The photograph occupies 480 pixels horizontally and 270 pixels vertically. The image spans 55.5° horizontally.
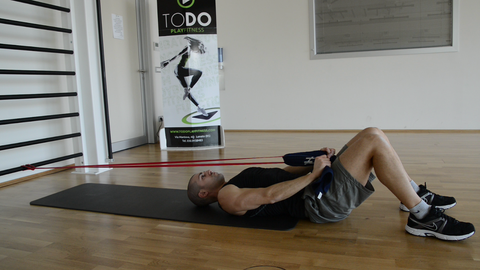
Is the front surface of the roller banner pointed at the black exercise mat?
yes

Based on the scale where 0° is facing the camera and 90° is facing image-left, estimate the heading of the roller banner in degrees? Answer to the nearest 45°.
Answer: approximately 0°

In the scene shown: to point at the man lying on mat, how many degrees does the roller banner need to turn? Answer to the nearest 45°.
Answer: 0° — it already faces them
